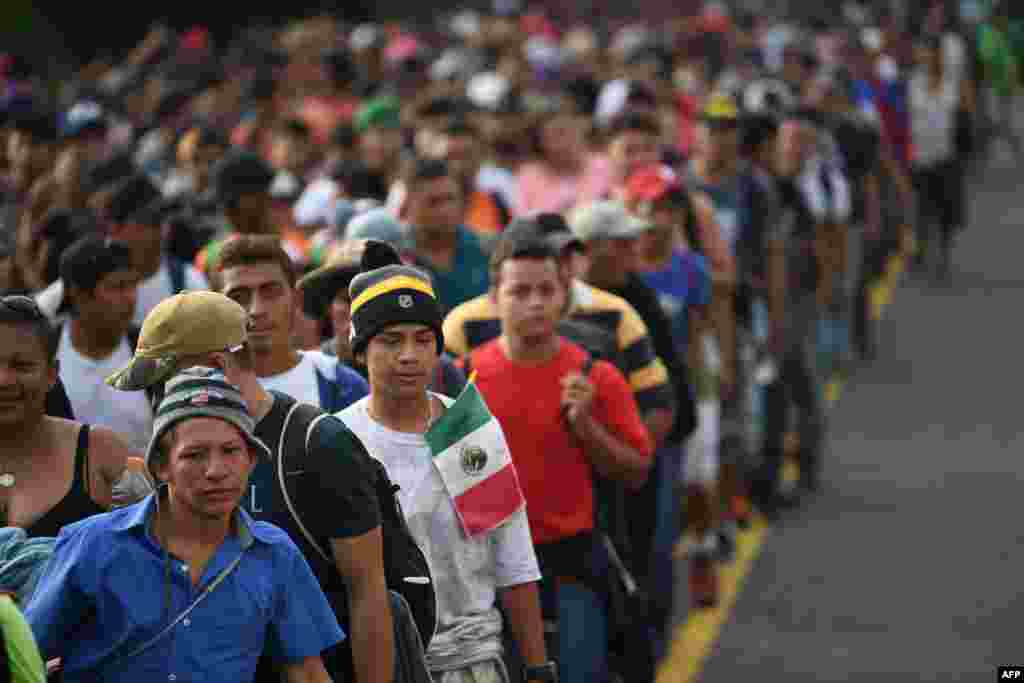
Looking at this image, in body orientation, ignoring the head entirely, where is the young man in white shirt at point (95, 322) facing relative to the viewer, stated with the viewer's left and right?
facing the viewer and to the right of the viewer

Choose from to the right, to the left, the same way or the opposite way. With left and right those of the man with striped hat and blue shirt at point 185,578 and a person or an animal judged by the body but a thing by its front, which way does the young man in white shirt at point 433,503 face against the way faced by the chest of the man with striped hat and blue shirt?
the same way

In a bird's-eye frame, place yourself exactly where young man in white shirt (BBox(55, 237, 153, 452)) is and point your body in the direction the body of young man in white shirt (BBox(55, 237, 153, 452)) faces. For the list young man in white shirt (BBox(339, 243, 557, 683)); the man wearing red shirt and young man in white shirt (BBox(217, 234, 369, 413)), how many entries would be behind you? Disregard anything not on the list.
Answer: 0

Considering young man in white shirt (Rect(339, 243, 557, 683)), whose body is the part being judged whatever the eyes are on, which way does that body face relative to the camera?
toward the camera

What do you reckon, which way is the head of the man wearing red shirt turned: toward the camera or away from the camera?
toward the camera

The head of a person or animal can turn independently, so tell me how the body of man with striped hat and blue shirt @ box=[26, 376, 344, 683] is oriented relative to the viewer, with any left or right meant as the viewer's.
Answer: facing the viewer

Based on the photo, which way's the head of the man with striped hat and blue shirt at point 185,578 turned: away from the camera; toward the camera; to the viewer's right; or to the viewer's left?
toward the camera

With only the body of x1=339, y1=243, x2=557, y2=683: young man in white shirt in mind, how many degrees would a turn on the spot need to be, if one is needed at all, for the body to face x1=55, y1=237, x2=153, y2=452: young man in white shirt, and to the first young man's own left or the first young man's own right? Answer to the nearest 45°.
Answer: approximately 135° to the first young man's own right

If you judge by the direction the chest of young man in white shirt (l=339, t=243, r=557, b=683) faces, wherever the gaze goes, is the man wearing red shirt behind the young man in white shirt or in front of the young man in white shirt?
behind

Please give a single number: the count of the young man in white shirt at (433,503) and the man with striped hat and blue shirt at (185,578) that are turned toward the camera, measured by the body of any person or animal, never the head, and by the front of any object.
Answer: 2

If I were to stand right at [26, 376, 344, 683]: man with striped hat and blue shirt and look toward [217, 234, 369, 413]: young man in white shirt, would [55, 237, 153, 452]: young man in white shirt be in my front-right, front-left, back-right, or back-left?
front-left

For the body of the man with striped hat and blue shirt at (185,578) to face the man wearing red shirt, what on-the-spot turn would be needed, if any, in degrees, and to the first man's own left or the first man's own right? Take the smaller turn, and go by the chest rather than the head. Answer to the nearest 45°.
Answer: approximately 135° to the first man's own left
